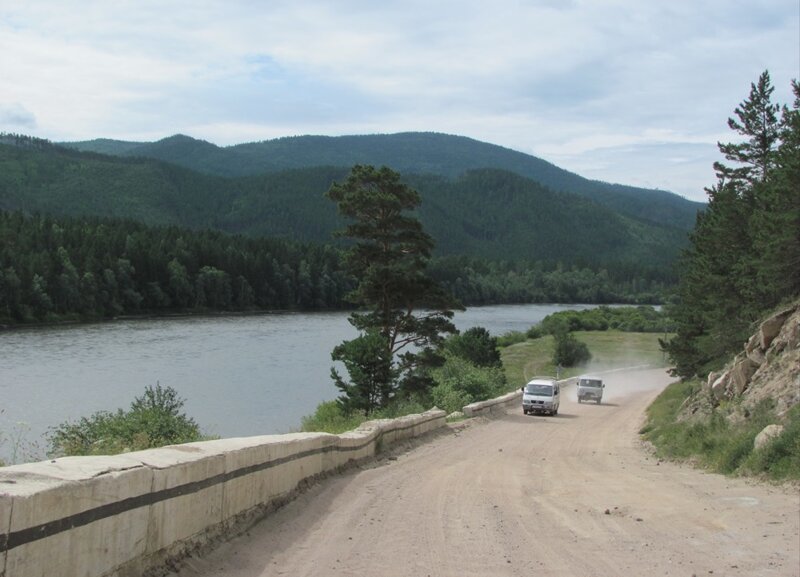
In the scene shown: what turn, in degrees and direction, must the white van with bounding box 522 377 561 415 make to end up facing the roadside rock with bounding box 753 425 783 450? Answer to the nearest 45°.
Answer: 0° — it already faces it

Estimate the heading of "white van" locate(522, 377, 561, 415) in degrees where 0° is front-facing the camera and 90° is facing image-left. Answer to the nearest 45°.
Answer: approximately 0°

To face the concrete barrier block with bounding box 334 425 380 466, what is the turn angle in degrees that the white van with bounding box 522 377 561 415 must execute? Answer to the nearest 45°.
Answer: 0° — it already faces it

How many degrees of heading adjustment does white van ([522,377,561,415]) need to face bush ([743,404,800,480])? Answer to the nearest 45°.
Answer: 0° — it already faces it

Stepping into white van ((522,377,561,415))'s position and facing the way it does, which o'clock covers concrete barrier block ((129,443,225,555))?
The concrete barrier block is roughly at 12 o'clock from the white van.

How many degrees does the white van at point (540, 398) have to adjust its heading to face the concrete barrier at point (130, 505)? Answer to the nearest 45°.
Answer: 0° — it already faces it

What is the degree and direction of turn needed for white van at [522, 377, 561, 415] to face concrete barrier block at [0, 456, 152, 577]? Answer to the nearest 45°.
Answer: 0° — it already faces it

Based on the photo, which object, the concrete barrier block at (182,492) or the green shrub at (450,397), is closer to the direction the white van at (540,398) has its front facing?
the concrete barrier block
